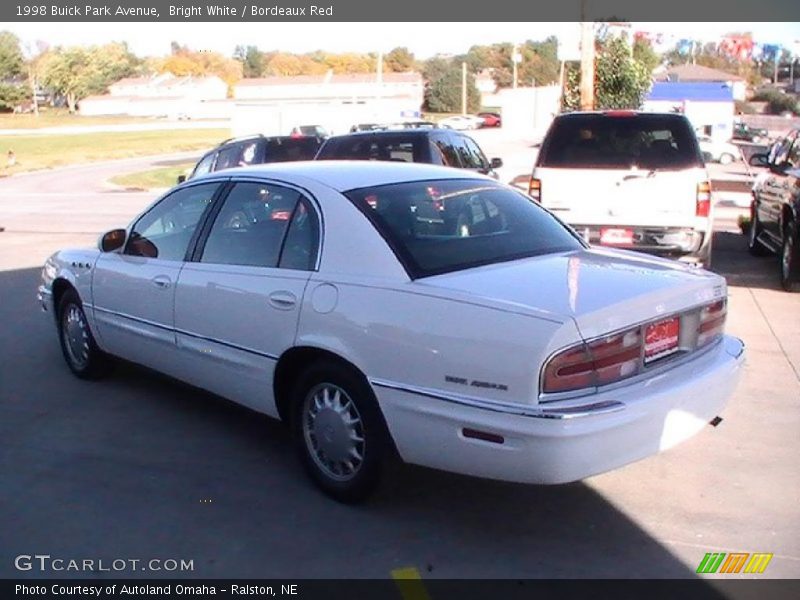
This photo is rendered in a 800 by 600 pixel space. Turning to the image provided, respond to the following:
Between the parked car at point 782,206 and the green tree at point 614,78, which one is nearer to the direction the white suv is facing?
the green tree

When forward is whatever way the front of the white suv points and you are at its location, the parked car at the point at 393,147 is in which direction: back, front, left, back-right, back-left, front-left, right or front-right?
front-left

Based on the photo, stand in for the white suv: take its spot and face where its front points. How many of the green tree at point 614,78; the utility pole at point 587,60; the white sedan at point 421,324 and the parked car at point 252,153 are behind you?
1

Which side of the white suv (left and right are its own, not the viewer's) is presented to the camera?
back

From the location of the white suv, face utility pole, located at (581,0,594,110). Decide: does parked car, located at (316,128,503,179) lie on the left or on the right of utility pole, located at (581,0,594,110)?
left

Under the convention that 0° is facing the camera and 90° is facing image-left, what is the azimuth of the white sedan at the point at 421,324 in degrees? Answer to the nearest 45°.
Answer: approximately 135°

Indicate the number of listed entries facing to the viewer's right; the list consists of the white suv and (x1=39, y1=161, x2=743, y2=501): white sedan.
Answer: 0

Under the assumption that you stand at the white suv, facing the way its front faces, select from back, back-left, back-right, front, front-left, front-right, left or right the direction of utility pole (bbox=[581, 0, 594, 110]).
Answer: front

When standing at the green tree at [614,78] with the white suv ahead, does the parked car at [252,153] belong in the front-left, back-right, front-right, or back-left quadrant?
front-right

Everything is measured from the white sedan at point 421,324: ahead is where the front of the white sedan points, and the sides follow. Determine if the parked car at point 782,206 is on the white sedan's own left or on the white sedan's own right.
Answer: on the white sedan's own right

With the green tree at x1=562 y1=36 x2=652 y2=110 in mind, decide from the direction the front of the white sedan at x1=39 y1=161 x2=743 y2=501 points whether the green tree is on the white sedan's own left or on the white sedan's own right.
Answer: on the white sedan's own right

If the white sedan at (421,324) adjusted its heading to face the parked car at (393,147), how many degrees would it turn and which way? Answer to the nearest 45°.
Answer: approximately 45° to its right

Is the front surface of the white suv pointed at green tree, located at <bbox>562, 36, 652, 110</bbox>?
yes

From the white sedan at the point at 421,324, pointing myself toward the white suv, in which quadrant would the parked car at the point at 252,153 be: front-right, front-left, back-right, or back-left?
front-left

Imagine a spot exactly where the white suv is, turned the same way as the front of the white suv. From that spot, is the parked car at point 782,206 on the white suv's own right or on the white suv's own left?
on the white suv's own right
